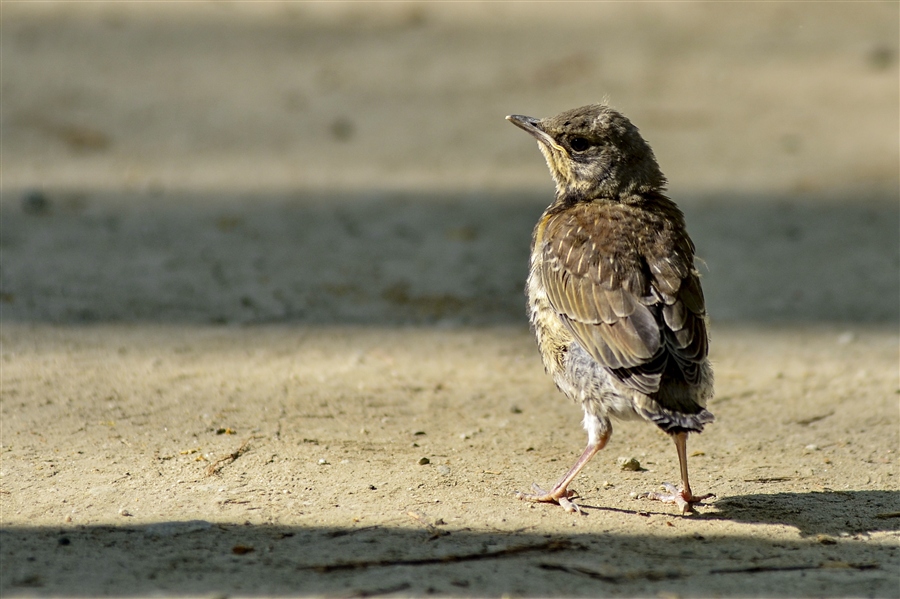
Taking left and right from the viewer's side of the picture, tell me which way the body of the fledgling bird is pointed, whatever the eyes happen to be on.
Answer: facing away from the viewer and to the left of the viewer

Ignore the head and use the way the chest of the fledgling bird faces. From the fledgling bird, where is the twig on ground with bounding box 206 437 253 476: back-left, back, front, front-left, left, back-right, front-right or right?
front-left

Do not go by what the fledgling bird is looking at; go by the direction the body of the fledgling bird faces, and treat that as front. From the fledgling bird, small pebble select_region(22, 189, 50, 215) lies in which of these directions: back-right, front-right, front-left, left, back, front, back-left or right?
front

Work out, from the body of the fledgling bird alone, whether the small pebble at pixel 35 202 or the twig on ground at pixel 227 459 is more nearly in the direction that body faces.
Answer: the small pebble

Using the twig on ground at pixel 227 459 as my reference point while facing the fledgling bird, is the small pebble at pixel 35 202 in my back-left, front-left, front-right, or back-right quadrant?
back-left
